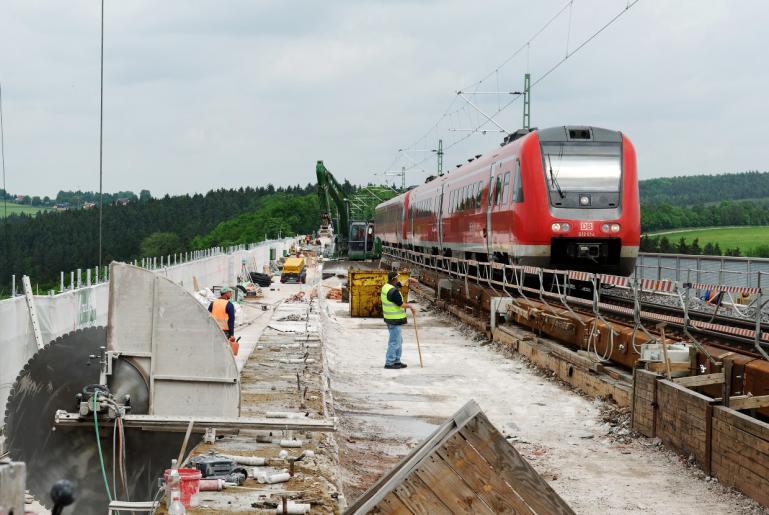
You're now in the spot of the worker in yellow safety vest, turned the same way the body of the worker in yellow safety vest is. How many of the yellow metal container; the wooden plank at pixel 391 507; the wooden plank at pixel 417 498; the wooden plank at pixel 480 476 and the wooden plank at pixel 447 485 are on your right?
4

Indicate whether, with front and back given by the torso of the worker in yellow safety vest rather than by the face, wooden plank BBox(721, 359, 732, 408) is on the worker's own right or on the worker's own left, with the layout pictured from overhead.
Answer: on the worker's own right

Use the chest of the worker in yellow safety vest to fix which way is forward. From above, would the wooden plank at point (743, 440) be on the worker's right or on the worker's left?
on the worker's right

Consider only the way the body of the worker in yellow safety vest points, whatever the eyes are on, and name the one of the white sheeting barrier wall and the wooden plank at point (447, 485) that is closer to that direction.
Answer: the wooden plank

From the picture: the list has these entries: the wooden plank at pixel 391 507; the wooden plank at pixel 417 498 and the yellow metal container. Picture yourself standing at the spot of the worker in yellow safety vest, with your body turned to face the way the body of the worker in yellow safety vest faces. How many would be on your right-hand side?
2

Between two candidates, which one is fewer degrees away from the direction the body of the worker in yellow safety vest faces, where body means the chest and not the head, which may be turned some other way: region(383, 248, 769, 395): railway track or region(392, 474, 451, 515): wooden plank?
the railway track

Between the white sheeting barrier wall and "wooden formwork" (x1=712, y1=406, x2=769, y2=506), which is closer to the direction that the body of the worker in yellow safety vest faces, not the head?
the wooden formwork

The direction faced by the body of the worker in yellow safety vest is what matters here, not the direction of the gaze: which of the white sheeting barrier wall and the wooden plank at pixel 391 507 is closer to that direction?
the wooden plank

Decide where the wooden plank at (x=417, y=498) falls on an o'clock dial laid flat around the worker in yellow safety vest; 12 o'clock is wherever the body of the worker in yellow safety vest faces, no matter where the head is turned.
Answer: The wooden plank is roughly at 3 o'clock from the worker in yellow safety vest.

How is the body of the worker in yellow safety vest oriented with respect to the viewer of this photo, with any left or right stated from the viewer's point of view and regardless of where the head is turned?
facing to the right of the viewer

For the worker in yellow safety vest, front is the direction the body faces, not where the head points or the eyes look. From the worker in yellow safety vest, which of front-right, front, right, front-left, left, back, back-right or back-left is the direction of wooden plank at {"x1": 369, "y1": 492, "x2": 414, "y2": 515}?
right

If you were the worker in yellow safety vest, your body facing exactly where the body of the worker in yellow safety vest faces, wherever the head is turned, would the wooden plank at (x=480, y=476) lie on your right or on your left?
on your right

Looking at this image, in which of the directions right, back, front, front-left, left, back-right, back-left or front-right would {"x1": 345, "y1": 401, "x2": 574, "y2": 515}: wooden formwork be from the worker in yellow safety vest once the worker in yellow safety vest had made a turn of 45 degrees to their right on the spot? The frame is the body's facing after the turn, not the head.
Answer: front-right
